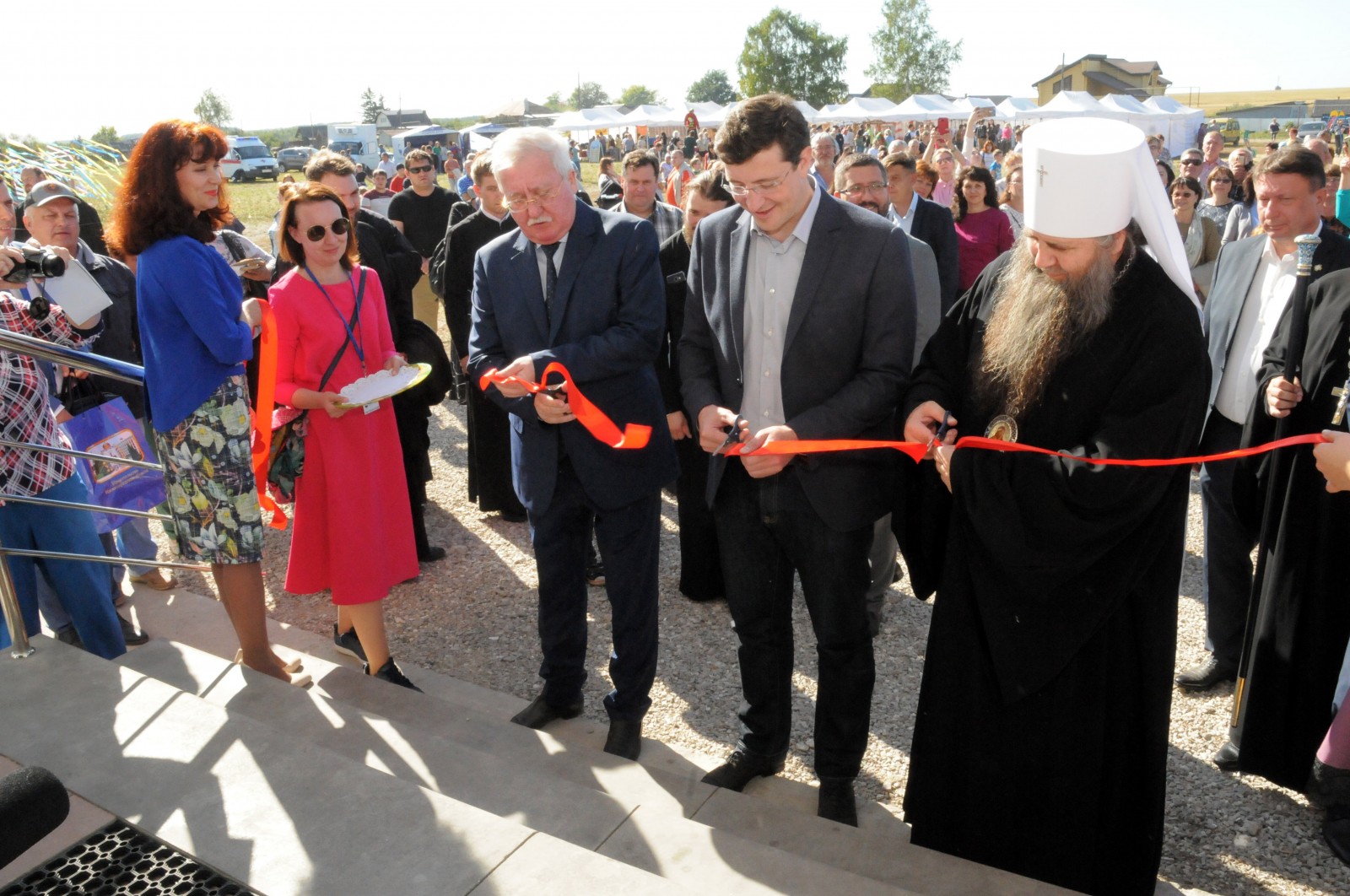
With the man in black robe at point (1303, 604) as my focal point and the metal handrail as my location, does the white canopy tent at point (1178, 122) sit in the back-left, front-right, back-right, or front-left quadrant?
front-left

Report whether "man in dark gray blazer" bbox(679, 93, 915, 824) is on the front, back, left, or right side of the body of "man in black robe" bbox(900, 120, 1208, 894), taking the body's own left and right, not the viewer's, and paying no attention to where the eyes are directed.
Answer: right

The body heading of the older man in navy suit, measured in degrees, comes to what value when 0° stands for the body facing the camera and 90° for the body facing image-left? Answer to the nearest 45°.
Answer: approximately 45°

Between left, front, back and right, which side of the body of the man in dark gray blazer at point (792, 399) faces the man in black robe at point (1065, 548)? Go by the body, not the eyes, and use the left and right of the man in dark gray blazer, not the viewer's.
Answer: left

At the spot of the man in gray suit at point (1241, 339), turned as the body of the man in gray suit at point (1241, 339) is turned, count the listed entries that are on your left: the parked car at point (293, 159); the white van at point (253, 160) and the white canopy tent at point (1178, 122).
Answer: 0

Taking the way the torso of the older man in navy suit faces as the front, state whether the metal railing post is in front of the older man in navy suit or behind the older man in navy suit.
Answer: in front

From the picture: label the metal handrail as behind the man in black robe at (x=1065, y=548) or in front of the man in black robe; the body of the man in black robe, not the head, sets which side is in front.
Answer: in front

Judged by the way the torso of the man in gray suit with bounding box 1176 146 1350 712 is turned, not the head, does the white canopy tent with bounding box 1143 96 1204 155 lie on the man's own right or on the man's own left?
on the man's own right

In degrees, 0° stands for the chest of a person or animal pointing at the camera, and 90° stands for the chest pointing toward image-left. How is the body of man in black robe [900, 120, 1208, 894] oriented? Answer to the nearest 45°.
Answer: approximately 45°

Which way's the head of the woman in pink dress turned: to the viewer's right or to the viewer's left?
to the viewer's right

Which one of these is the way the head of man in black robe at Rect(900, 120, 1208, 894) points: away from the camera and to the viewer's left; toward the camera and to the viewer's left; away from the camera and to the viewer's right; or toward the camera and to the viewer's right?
toward the camera and to the viewer's left
